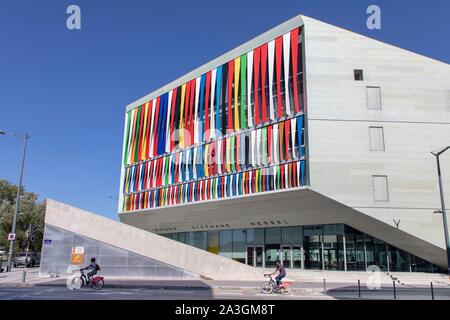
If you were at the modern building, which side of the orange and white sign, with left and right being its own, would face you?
left

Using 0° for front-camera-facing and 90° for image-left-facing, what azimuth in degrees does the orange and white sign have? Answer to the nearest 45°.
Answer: approximately 0°

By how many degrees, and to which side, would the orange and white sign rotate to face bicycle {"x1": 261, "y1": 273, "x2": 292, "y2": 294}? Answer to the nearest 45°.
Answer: approximately 45° to its left

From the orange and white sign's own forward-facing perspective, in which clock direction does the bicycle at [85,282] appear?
The bicycle is roughly at 12 o'clock from the orange and white sign.
